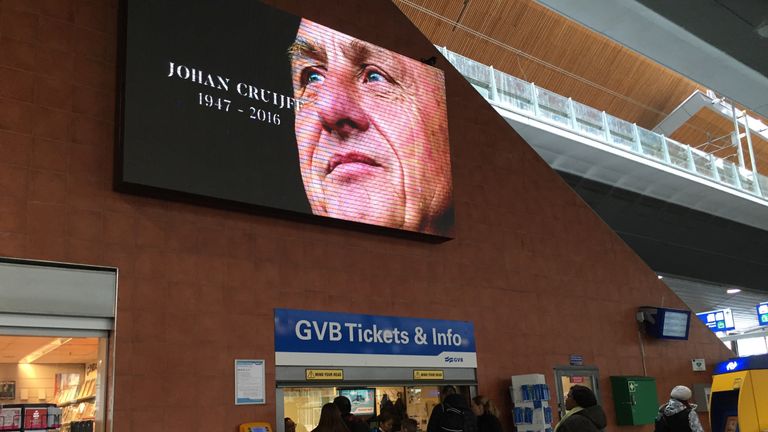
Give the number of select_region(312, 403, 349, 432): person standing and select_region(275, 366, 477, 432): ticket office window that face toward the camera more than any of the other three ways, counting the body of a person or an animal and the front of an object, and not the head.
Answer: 1

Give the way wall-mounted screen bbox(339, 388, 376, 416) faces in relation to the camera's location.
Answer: facing the viewer

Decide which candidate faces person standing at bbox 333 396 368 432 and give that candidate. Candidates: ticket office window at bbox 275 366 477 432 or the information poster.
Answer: the ticket office window

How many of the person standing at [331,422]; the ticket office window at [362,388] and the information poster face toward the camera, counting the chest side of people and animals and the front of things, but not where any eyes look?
2

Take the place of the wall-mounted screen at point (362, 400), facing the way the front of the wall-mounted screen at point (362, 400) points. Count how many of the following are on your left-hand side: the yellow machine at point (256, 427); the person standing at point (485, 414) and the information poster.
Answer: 1

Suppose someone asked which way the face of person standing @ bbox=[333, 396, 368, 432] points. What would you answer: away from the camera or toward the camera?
away from the camera

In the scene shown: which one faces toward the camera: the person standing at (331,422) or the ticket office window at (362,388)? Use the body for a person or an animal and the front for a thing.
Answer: the ticket office window

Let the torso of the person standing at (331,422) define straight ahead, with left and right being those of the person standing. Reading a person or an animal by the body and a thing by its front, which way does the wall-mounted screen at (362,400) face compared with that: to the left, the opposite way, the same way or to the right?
the opposite way

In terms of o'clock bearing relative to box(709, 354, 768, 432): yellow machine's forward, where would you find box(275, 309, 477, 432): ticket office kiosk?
The ticket office kiosk is roughly at 2 o'clock from the yellow machine.

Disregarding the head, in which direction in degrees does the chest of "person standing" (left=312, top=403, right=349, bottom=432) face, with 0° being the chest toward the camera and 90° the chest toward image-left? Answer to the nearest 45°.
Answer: approximately 180°

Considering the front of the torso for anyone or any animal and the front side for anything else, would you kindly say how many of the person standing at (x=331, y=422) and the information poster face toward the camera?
1

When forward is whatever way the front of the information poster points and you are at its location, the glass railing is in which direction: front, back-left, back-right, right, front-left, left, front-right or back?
back-left

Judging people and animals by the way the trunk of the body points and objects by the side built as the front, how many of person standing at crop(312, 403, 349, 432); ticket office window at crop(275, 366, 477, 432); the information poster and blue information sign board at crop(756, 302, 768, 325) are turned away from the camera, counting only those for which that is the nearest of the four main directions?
1

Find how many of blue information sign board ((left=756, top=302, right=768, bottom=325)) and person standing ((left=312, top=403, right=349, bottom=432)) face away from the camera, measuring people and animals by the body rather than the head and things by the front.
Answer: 1

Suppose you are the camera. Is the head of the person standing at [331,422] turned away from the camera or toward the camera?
away from the camera

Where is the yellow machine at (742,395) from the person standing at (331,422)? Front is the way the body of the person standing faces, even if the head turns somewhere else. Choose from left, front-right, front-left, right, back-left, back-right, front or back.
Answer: right

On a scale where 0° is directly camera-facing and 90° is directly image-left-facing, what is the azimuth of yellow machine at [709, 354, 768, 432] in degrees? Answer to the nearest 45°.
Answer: approximately 45°

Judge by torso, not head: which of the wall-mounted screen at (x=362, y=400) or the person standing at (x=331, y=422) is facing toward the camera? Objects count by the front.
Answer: the wall-mounted screen
